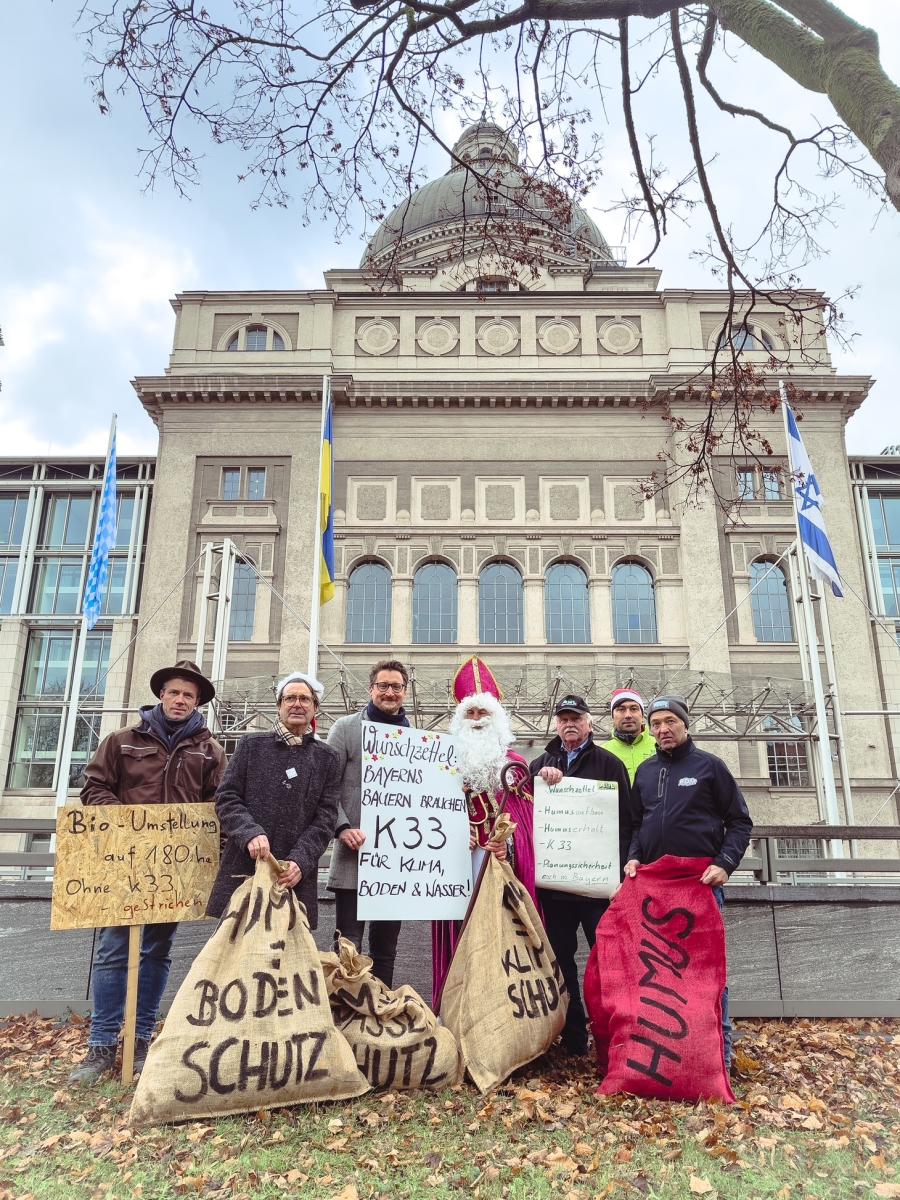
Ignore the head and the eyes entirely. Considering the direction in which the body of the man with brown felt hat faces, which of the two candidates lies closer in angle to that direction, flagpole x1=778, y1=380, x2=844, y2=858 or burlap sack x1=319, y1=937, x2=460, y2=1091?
the burlap sack

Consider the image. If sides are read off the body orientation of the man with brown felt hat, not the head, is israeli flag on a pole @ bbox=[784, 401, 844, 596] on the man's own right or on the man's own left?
on the man's own left

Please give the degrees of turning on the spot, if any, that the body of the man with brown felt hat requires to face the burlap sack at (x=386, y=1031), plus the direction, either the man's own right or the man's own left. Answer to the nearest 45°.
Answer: approximately 45° to the man's own left

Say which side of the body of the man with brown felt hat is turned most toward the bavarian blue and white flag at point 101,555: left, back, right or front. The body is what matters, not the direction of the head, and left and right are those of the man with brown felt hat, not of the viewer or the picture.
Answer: back

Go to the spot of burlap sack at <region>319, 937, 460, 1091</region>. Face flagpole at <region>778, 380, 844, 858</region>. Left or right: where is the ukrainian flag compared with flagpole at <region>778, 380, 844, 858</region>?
left

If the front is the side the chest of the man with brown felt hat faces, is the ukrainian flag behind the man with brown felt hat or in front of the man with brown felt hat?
behind

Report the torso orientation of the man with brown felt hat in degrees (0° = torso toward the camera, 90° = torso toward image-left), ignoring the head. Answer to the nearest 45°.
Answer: approximately 0°

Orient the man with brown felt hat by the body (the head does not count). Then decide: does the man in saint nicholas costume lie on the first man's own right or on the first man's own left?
on the first man's own left

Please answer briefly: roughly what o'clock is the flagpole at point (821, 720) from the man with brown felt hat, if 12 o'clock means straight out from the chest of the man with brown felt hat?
The flagpole is roughly at 8 o'clock from the man with brown felt hat.

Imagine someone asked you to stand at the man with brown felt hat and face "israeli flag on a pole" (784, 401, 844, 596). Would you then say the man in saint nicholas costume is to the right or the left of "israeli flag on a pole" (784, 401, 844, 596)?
right
